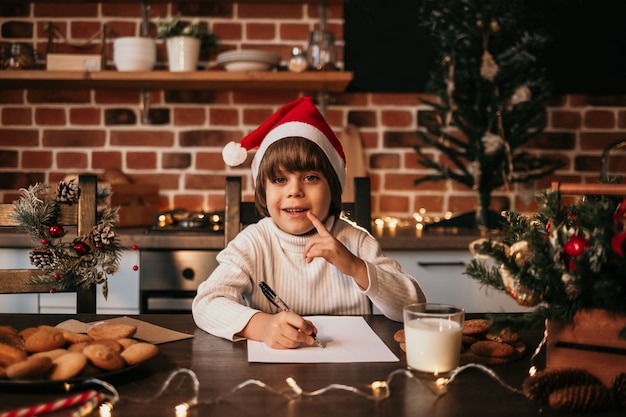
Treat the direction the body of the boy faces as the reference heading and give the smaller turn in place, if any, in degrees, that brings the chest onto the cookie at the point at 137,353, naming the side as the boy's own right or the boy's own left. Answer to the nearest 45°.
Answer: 0° — they already face it

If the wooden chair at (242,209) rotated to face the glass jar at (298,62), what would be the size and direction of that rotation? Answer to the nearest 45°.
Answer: approximately 180°

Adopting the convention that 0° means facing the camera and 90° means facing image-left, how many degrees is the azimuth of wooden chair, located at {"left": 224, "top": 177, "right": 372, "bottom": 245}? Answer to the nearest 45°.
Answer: approximately 0°

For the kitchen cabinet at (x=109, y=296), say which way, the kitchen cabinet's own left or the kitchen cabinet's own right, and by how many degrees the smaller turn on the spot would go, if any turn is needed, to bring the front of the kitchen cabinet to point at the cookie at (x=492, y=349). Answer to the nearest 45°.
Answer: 0° — it already faces it

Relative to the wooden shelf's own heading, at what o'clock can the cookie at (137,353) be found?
The cookie is roughly at 12 o'clock from the wooden shelf.
